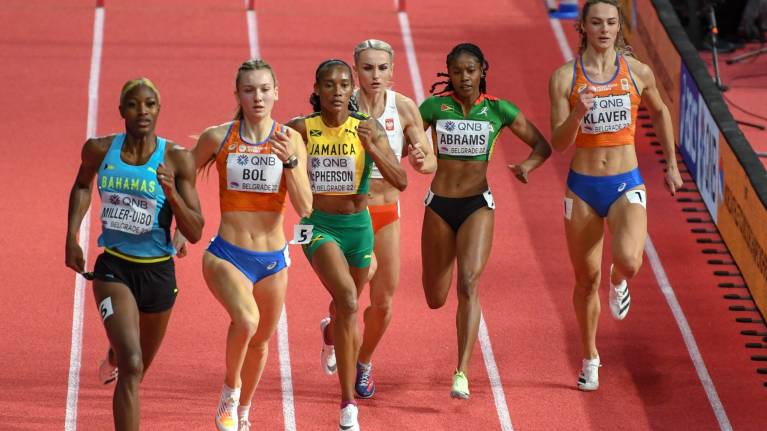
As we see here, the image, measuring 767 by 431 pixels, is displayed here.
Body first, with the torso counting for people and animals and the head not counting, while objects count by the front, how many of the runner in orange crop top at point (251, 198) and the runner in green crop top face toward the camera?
2

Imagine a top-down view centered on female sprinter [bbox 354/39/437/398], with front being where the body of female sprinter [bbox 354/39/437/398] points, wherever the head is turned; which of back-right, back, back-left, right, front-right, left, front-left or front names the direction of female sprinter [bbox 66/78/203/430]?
front-right

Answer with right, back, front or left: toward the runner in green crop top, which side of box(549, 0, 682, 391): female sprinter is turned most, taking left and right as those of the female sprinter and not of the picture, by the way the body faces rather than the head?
right

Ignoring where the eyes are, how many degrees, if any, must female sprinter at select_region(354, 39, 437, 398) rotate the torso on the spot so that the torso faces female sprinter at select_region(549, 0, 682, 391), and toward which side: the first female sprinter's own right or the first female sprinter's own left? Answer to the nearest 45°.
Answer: approximately 90° to the first female sprinter's own left

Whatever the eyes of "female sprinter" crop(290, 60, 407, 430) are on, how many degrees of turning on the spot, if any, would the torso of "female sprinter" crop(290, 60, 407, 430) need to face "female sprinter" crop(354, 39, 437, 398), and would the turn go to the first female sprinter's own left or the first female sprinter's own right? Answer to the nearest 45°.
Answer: approximately 135° to the first female sprinter's own left

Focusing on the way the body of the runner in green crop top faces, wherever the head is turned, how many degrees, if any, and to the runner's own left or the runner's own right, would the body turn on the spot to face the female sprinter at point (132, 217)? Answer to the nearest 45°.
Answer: approximately 45° to the runner's own right

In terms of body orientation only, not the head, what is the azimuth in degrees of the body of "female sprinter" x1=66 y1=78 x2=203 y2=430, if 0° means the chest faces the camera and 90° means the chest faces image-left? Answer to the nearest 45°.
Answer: approximately 0°
